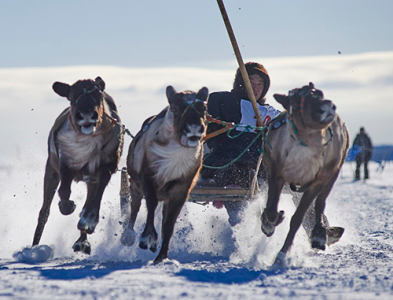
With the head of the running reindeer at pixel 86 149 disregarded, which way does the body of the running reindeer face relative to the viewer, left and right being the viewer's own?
facing the viewer

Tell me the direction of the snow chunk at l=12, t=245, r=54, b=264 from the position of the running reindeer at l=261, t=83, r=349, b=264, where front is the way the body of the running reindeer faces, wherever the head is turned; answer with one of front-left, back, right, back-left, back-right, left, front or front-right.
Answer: right

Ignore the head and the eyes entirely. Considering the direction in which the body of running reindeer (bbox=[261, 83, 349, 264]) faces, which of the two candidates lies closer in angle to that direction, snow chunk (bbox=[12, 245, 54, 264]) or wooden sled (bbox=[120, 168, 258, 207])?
the snow chunk

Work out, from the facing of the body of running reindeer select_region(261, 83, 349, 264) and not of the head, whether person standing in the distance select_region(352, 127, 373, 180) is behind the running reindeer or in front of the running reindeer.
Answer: behind

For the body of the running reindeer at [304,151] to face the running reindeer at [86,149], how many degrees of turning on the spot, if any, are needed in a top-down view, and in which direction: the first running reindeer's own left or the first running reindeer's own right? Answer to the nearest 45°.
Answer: approximately 90° to the first running reindeer's own right

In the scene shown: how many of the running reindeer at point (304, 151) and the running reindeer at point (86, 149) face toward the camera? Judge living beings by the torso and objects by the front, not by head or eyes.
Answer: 2

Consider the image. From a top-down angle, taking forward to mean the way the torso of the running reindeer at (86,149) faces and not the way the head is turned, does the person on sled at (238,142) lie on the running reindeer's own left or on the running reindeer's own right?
on the running reindeer's own left

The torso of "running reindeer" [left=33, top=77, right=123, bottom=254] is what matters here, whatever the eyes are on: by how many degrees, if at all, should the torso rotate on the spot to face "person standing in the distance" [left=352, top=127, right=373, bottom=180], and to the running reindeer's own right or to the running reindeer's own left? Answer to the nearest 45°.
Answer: approximately 135° to the running reindeer's own left

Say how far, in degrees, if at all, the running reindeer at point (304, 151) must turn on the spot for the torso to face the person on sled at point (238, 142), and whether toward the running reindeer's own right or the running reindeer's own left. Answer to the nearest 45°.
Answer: approximately 135° to the running reindeer's own right

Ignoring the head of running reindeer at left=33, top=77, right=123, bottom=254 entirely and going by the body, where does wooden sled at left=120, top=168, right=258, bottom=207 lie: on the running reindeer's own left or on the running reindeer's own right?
on the running reindeer's own left

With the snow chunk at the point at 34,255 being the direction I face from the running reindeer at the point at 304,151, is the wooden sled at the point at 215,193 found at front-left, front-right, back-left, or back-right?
front-right

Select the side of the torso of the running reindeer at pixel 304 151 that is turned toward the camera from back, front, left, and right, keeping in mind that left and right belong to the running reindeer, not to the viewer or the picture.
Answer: front

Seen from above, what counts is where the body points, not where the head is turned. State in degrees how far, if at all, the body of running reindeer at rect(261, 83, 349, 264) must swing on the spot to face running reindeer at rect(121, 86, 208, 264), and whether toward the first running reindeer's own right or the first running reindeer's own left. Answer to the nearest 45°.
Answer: approximately 90° to the first running reindeer's own right

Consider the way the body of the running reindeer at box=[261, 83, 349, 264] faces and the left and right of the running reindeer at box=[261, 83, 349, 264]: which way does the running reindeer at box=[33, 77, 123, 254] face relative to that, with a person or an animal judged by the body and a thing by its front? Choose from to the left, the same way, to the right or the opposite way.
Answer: the same way

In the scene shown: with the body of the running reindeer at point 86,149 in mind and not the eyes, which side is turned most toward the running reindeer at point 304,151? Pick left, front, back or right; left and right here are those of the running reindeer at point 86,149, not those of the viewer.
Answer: left
